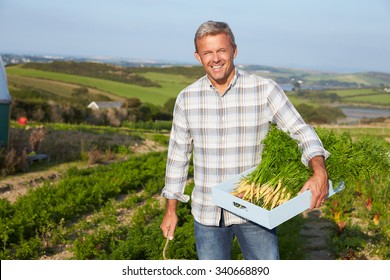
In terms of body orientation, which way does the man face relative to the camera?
toward the camera
